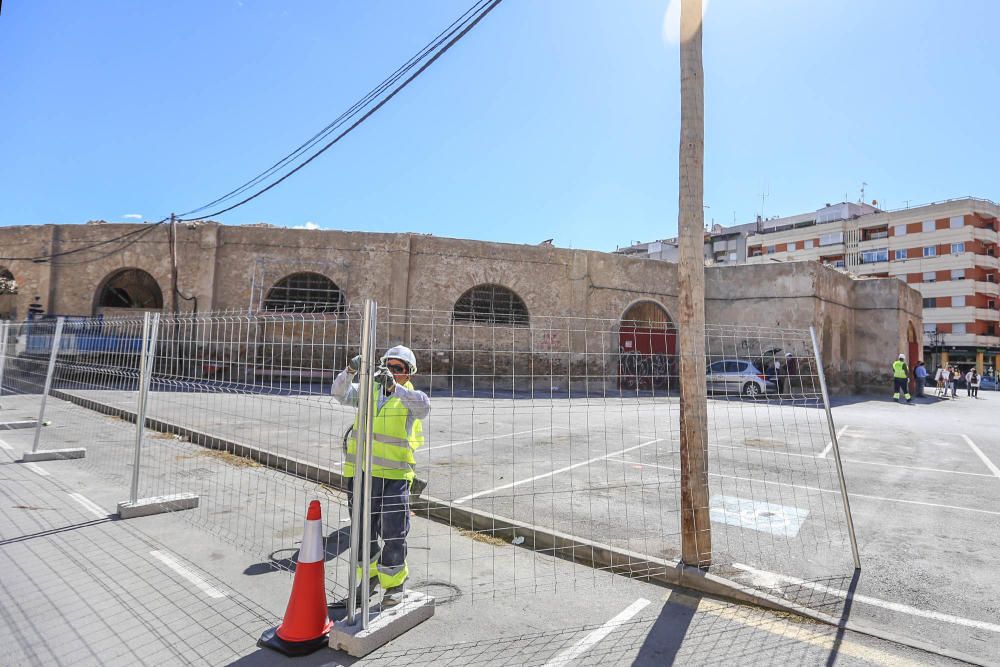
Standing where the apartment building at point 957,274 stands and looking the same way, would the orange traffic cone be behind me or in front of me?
in front

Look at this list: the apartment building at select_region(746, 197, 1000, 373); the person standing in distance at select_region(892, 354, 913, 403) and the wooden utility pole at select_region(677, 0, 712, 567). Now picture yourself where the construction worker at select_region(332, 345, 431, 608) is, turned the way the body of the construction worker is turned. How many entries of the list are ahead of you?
0

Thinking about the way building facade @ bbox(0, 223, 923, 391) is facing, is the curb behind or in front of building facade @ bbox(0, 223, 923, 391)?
in front

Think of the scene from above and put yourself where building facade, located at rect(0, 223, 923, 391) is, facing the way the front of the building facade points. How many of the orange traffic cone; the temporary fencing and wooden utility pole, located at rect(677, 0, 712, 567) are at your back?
0

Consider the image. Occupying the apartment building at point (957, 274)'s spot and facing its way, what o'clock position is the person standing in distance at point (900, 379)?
The person standing in distance is roughly at 11 o'clock from the apartment building.

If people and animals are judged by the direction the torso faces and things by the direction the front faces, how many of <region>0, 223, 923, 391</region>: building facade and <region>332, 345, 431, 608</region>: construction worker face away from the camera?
0

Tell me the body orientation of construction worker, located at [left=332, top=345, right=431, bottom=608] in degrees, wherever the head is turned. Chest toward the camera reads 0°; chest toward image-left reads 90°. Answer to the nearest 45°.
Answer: approximately 45°

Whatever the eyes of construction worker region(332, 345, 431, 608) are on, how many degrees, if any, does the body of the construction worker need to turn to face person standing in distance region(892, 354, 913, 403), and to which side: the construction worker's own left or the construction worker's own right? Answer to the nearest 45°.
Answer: approximately 180°

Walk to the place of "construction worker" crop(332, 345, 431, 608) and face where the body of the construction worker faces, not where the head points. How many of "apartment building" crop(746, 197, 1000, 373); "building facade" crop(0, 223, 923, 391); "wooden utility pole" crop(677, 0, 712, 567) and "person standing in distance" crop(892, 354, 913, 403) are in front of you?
0

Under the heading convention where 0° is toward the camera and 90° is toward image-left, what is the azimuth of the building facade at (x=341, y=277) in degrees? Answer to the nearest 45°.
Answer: approximately 0°

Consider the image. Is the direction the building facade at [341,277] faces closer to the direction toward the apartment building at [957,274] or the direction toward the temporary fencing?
the temporary fencing

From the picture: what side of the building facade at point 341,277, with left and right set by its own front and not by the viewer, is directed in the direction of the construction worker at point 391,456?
front

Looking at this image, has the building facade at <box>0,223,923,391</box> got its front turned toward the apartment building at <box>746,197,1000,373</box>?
no
